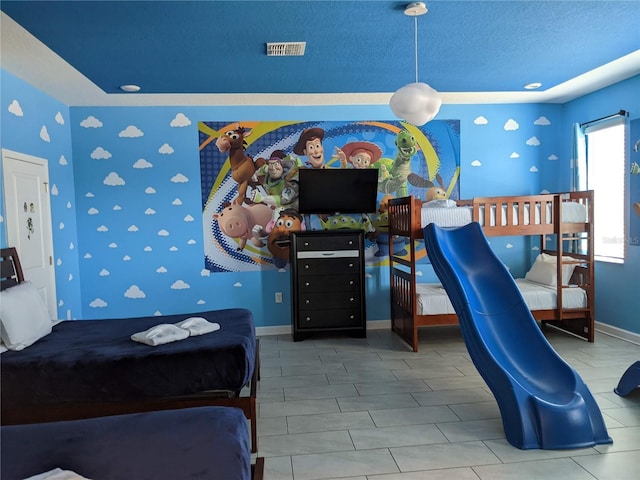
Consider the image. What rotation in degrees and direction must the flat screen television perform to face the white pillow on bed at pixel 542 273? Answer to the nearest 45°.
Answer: approximately 90° to its left

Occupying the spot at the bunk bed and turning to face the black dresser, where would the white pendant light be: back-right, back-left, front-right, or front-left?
front-left

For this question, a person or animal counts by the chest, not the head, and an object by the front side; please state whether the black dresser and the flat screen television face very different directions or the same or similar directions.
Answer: same or similar directions

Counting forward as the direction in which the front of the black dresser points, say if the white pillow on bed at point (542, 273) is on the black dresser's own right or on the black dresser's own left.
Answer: on the black dresser's own left

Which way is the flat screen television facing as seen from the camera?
toward the camera

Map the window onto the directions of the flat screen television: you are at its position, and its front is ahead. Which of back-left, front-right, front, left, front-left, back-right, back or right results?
left

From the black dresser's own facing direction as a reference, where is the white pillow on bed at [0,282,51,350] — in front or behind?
in front

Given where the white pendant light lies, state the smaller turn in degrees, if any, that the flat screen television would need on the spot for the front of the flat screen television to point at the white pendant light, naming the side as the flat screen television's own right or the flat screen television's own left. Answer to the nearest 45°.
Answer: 0° — it already faces it

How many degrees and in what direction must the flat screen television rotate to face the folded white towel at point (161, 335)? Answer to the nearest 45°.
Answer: approximately 45° to its right

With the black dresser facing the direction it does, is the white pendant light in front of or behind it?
in front

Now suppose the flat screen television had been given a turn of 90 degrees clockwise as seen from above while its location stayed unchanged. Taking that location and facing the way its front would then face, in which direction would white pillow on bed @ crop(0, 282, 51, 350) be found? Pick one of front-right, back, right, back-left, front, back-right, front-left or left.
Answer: front-left

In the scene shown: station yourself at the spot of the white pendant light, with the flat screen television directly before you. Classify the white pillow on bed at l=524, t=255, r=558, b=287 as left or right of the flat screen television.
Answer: right

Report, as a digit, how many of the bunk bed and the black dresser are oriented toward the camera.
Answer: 1
